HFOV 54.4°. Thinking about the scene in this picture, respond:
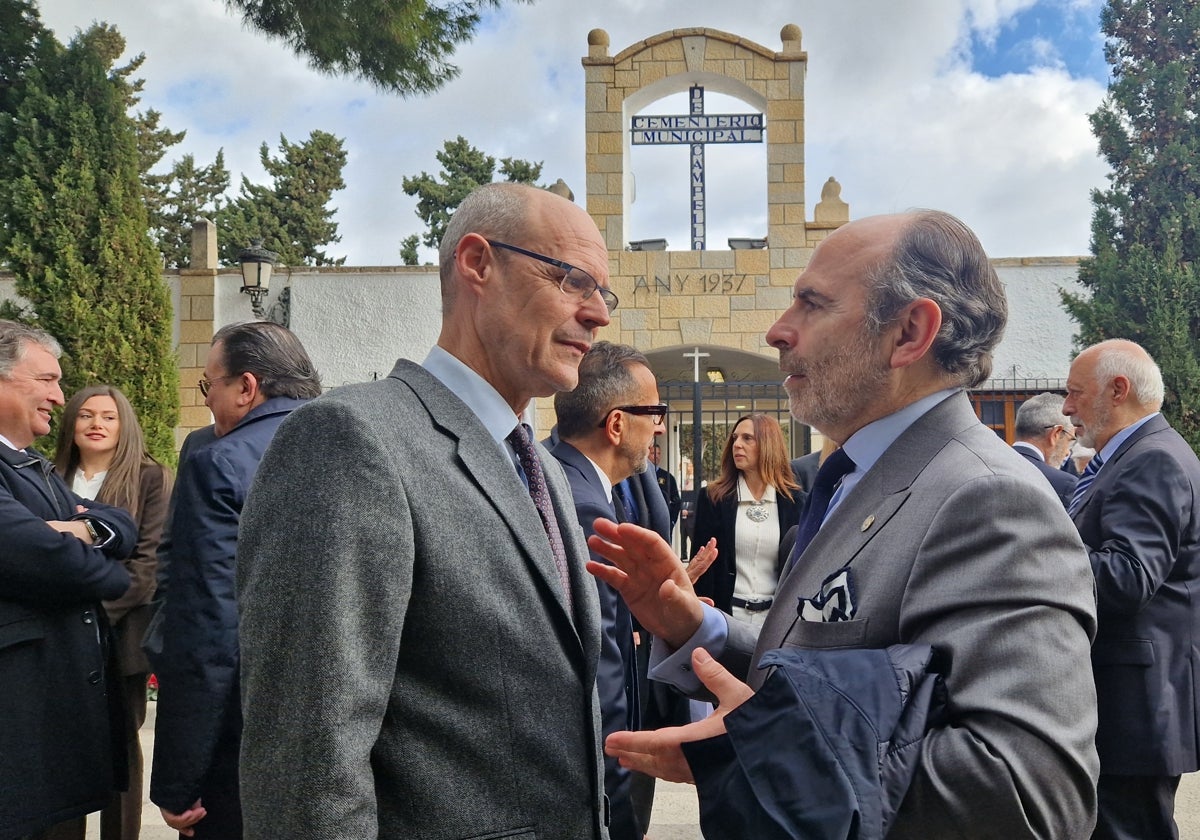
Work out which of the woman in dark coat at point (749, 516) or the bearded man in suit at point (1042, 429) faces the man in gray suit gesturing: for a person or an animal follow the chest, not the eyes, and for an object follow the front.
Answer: the woman in dark coat

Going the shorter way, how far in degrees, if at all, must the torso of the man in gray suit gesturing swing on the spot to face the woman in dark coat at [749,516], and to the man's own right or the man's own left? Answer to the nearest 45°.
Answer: approximately 90° to the man's own right

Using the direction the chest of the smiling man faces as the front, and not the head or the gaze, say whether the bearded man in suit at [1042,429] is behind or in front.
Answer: in front

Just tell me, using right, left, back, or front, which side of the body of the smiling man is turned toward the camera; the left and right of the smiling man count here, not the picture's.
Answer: right

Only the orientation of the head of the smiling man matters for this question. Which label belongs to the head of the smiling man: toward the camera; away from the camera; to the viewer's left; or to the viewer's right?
to the viewer's right

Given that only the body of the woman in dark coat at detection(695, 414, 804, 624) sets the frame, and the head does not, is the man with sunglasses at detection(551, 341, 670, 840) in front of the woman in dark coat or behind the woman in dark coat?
in front

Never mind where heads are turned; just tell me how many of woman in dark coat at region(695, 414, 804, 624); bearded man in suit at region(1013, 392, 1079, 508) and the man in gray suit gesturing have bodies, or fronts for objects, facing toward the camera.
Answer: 1

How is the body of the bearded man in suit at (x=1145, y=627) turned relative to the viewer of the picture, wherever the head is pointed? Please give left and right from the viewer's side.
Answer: facing to the left of the viewer

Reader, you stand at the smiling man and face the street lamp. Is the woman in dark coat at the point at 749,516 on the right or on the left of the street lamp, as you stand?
right

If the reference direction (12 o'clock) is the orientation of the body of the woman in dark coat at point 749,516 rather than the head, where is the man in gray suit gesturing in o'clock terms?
The man in gray suit gesturing is roughly at 12 o'clock from the woman in dark coat.

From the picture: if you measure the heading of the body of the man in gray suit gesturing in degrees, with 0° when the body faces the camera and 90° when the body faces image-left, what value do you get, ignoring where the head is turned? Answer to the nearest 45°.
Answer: approximately 90°

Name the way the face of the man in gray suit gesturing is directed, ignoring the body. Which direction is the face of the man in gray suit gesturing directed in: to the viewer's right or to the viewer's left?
to the viewer's left

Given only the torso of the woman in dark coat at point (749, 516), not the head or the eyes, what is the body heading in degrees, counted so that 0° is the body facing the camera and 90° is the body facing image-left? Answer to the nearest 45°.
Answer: approximately 0°

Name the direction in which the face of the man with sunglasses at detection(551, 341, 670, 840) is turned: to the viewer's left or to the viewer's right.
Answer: to the viewer's right

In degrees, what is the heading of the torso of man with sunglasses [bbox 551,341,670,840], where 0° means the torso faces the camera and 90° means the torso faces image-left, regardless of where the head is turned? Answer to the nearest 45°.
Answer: approximately 270°

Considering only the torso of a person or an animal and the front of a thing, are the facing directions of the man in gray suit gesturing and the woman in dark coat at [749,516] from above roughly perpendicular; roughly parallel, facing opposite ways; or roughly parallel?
roughly perpendicular

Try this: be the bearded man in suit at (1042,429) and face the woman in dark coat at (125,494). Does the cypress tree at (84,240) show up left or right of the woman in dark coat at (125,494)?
right
